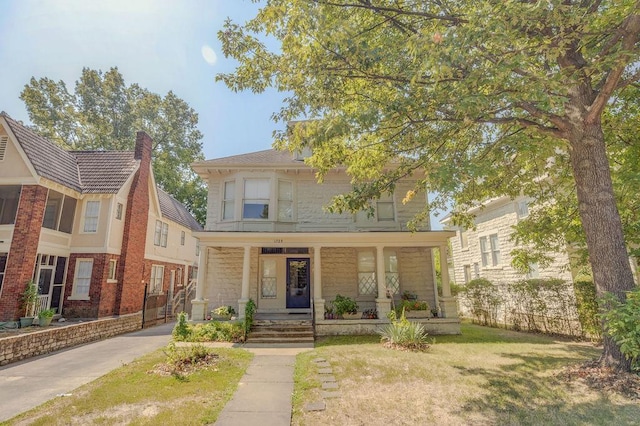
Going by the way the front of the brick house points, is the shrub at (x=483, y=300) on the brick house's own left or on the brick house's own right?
on the brick house's own left

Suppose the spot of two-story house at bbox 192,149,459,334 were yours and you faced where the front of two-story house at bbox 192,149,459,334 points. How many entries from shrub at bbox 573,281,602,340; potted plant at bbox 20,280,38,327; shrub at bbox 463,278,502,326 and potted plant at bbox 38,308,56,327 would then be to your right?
2

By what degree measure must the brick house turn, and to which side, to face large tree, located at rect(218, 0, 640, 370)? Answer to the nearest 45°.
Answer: approximately 90° to its left

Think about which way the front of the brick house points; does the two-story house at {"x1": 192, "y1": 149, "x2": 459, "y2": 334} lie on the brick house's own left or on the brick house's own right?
on the brick house's own left

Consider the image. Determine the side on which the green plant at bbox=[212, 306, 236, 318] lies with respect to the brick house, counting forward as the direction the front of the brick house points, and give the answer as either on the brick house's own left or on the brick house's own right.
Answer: on the brick house's own left

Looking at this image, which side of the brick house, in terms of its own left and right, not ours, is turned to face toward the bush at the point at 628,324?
left

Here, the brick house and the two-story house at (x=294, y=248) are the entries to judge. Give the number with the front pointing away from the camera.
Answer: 0

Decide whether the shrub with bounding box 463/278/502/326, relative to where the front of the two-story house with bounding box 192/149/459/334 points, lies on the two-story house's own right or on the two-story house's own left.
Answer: on the two-story house's own left

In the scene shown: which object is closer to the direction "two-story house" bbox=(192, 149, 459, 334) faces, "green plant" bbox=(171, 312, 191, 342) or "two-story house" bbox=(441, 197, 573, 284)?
the green plant

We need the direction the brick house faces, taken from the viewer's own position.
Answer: facing the viewer and to the left of the viewer

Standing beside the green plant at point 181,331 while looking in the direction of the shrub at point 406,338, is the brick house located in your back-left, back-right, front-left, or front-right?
back-left

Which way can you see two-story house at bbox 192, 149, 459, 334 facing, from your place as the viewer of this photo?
facing the viewer

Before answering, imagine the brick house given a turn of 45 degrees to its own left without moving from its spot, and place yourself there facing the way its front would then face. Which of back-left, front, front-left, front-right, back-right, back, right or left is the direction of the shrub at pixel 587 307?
front-left

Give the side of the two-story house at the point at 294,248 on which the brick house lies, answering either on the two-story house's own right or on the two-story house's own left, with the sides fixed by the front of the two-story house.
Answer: on the two-story house's own right

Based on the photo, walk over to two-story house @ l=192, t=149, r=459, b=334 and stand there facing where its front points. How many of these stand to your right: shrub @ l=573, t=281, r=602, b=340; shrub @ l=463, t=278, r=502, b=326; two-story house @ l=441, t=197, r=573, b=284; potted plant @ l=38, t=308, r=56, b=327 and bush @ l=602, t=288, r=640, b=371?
1
